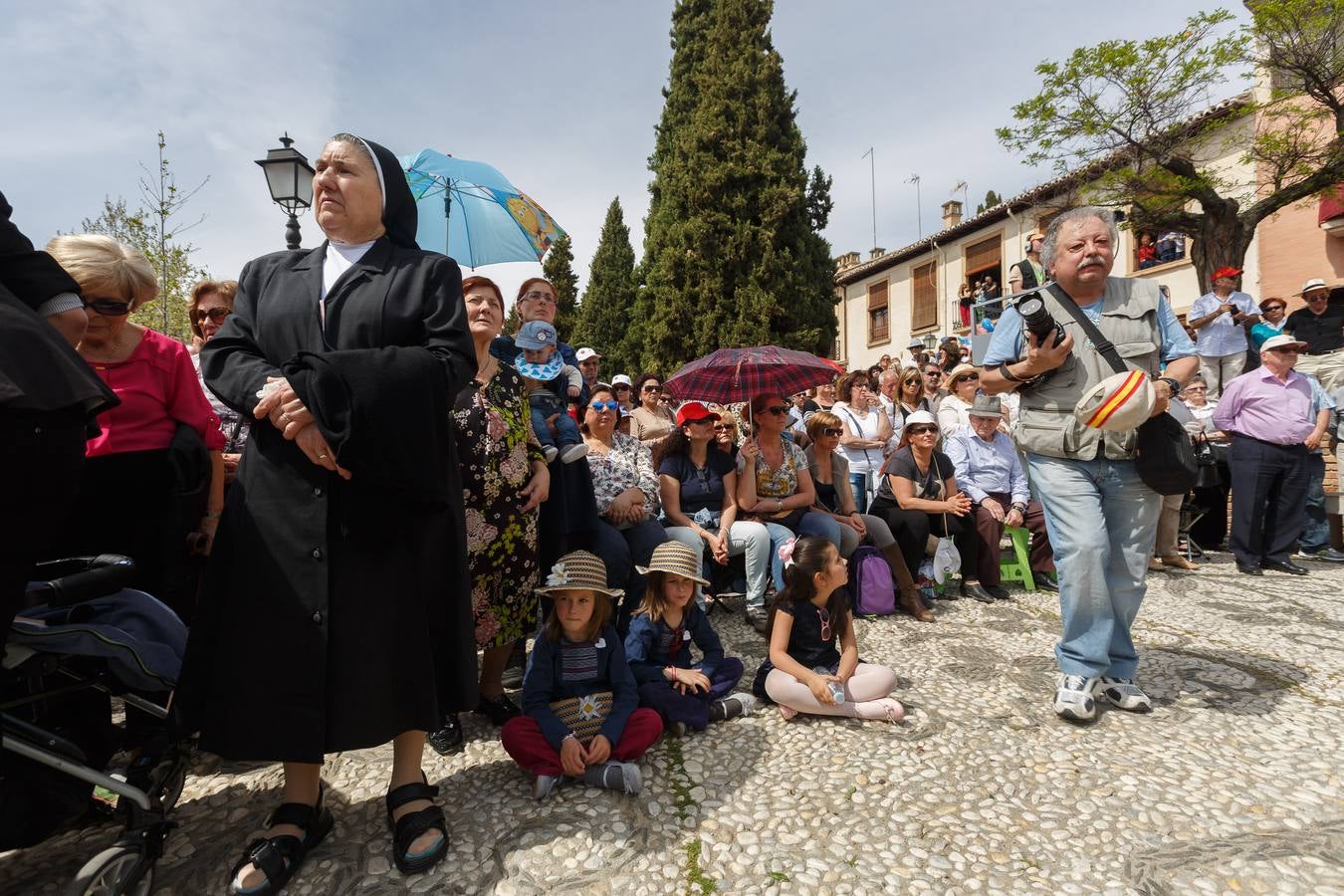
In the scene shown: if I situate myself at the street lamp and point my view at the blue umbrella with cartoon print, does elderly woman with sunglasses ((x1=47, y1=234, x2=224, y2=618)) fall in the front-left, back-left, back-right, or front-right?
front-right

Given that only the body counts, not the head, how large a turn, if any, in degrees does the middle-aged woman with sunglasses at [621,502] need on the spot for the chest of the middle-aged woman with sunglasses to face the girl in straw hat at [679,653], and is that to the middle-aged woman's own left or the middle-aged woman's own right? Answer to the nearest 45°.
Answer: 0° — they already face them

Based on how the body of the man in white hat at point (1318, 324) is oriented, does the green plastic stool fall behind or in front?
in front

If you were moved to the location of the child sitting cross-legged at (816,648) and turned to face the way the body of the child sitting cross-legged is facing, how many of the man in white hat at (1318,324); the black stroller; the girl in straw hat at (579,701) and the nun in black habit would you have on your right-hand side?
3

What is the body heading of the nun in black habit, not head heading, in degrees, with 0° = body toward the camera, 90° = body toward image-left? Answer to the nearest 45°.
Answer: approximately 45°

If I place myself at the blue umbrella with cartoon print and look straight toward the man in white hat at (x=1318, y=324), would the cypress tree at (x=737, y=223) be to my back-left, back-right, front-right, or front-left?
front-left

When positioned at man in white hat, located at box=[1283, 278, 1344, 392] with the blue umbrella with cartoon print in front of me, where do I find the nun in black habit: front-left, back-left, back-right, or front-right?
front-left

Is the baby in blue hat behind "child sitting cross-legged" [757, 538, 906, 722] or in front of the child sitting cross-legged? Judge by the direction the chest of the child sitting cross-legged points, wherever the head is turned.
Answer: behind

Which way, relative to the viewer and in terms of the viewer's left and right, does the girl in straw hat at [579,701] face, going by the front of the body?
facing the viewer

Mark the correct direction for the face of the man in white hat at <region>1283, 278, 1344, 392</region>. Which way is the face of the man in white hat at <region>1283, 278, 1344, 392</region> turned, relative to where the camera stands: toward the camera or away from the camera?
toward the camera

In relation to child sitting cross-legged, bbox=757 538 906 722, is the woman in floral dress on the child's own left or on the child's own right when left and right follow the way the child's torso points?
on the child's own right

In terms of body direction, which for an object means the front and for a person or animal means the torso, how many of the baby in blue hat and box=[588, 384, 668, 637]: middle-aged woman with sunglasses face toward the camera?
2
